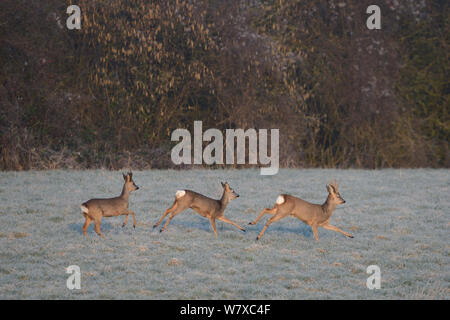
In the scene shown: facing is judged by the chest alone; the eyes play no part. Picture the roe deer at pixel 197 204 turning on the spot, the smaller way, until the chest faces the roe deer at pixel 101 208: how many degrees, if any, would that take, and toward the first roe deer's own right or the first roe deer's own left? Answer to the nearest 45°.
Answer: approximately 180°

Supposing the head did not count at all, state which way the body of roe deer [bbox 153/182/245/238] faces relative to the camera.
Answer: to the viewer's right

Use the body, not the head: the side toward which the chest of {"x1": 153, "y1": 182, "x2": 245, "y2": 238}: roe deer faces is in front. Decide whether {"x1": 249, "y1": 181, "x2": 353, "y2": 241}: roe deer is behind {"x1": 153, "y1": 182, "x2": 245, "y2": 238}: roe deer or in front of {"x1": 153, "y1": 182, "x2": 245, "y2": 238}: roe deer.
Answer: in front

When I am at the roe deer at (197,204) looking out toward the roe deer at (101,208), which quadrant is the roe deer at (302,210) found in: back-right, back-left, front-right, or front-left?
back-left

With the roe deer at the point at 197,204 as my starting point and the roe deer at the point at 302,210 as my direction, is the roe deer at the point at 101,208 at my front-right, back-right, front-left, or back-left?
back-right
